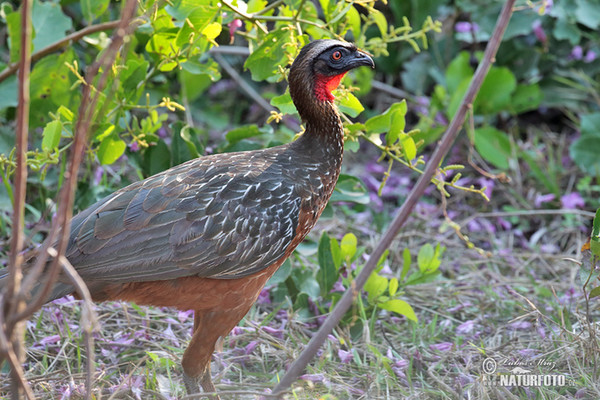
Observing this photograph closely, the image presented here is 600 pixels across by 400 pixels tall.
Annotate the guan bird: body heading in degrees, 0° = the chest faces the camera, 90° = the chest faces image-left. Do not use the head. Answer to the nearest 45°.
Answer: approximately 270°

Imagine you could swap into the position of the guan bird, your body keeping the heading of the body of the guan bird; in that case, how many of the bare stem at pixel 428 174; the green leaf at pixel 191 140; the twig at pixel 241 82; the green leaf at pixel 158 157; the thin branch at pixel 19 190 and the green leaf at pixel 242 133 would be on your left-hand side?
4

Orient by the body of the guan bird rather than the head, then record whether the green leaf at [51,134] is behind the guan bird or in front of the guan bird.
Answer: behind

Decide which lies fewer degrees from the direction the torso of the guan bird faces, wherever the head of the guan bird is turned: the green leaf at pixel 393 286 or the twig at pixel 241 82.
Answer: the green leaf

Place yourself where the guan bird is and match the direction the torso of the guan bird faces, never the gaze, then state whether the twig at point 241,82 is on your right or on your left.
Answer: on your left

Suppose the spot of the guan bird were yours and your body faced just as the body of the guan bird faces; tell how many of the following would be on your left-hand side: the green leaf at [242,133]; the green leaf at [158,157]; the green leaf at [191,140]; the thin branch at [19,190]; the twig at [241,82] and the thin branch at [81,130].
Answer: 4

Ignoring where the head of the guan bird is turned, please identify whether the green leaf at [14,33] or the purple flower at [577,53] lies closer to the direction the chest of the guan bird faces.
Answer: the purple flower

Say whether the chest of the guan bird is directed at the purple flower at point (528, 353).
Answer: yes

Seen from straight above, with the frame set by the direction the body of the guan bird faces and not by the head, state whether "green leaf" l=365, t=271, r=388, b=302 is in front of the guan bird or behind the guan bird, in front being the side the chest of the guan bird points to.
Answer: in front

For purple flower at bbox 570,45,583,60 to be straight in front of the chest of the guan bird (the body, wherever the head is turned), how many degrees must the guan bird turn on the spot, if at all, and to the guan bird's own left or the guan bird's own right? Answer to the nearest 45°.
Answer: approximately 45° to the guan bird's own left

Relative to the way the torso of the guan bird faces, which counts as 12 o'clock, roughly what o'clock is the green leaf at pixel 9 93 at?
The green leaf is roughly at 8 o'clock from the guan bird.

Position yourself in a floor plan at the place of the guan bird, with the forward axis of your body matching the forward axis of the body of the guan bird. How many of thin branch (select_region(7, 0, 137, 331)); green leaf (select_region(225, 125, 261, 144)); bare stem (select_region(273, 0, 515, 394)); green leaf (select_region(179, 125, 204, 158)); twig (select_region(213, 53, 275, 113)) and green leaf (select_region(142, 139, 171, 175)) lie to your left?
4

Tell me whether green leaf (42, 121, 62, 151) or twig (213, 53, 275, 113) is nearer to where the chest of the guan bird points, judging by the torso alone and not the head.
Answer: the twig

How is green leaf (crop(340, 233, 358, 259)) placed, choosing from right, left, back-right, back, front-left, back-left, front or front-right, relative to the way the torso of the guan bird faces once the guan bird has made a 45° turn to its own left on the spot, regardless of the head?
front

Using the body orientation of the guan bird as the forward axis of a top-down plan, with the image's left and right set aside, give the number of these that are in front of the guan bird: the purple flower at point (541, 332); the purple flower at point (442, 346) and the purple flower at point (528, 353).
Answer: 3
